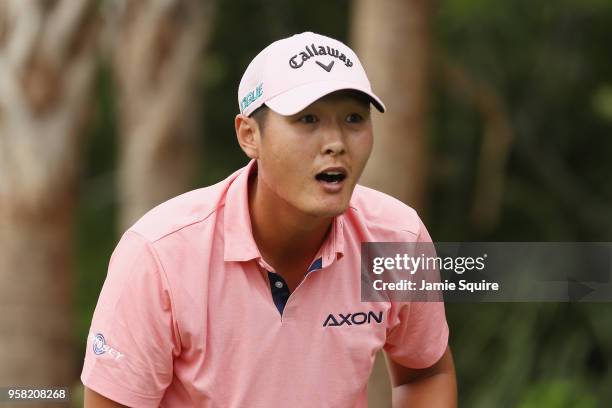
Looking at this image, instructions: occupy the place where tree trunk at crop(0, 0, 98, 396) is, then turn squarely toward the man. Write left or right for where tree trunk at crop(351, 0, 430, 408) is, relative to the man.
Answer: left

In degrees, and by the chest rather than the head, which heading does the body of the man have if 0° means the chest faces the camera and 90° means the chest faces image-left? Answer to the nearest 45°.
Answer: approximately 315°

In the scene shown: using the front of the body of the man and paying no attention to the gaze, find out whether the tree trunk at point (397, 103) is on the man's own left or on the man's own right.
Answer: on the man's own left

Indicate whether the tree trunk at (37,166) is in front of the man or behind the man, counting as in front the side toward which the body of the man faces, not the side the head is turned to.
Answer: behind

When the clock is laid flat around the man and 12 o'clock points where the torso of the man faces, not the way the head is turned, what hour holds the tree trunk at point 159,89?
The tree trunk is roughly at 7 o'clock from the man.
